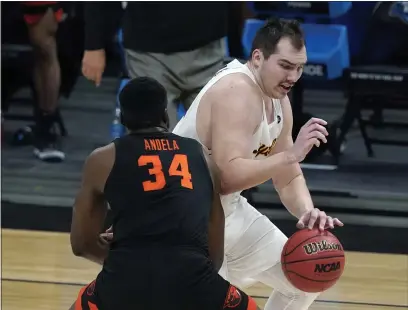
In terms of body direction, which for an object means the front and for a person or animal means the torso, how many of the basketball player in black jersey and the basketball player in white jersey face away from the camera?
1

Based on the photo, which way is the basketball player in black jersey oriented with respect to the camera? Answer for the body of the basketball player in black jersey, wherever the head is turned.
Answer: away from the camera

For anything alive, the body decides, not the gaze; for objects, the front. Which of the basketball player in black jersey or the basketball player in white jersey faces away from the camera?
the basketball player in black jersey

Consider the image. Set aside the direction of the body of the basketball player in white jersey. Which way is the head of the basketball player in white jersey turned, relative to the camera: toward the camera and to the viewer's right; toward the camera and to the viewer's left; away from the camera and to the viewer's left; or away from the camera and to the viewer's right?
toward the camera and to the viewer's right

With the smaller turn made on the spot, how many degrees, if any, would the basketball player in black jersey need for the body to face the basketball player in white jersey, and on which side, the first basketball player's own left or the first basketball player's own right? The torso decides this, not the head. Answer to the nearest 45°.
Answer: approximately 45° to the first basketball player's own right

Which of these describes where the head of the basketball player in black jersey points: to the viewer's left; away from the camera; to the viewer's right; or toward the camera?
away from the camera
